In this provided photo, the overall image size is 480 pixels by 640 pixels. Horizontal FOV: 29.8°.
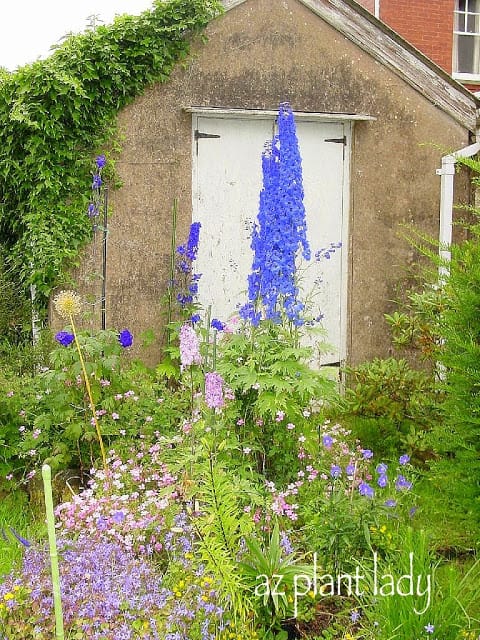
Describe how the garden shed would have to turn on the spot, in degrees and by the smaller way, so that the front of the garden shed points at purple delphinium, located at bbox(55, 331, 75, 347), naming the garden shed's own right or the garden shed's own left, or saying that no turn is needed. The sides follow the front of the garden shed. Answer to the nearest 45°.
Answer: approximately 45° to the garden shed's own right

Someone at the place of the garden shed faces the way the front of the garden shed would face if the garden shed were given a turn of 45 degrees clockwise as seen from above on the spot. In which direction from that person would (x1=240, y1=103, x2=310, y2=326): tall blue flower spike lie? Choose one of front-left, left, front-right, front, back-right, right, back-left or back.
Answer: front-left

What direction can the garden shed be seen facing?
toward the camera

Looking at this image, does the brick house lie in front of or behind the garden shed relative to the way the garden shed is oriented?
behind

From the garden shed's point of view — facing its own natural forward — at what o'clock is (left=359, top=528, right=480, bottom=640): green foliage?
The green foliage is roughly at 12 o'clock from the garden shed.

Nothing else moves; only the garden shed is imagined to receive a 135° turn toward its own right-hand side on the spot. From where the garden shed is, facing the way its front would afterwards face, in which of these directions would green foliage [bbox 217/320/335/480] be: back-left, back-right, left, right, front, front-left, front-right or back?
back-left

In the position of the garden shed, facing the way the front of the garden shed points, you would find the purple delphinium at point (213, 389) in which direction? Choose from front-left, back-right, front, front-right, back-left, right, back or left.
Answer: front

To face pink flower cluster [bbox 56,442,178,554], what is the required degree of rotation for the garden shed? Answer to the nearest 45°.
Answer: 0° — it already faces it

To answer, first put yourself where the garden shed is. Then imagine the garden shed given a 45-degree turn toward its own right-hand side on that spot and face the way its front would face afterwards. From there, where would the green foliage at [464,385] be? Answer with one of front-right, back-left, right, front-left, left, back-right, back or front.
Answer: front-left
